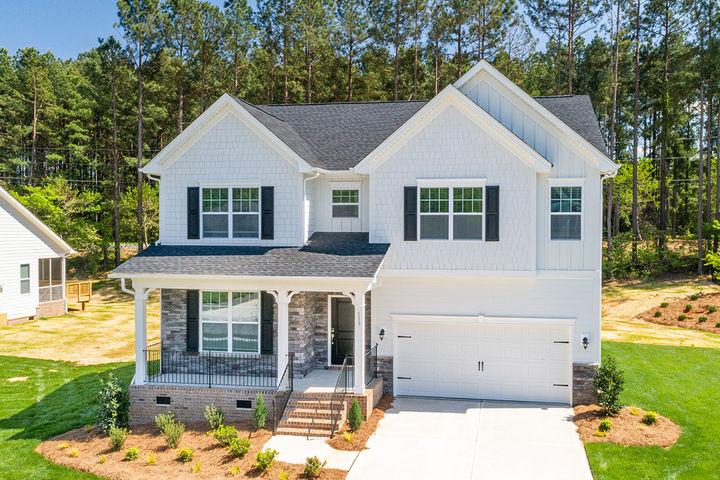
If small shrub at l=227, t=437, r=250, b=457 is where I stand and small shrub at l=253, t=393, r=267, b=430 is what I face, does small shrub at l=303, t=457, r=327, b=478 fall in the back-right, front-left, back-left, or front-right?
back-right

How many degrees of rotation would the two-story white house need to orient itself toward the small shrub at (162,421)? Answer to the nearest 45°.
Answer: approximately 90° to its right

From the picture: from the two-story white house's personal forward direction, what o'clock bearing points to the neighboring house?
The neighboring house is roughly at 4 o'clock from the two-story white house.

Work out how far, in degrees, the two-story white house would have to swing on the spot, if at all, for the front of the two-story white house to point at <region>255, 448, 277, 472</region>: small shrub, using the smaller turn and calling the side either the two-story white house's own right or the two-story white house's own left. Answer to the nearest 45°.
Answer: approximately 45° to the two-story white house's own right

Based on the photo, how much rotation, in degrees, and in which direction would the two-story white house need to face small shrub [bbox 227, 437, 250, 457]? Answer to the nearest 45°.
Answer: approximately 45° to its right

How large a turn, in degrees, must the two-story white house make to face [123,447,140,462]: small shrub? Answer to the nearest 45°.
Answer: approximately 45° to its right

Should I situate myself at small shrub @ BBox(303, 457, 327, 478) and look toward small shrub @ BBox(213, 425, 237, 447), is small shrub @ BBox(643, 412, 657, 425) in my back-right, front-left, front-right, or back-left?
back-right

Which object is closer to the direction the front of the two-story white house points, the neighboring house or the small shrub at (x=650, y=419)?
the small shrub

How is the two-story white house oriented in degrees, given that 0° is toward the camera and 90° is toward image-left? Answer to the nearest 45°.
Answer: approximately 0°
